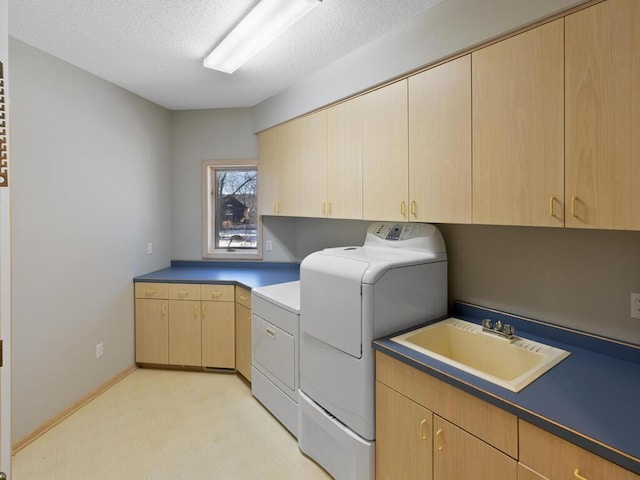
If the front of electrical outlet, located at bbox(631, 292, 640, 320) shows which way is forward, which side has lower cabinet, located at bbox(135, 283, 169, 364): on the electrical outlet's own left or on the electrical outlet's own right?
on the electrical outlet's own right

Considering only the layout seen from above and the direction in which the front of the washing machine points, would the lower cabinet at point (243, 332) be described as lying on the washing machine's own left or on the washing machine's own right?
on the washing machine's own right

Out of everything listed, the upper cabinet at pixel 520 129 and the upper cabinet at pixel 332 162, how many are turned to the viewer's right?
0

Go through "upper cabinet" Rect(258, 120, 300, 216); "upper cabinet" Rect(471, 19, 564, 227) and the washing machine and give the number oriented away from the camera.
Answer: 0

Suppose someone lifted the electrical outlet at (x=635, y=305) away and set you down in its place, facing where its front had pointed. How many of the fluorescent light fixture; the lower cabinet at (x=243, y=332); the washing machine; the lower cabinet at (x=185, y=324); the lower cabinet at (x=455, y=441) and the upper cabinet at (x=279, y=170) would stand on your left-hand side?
0

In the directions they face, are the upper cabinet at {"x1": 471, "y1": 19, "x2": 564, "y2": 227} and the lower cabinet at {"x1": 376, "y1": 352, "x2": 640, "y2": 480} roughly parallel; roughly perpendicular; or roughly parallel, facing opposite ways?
roughly parallel

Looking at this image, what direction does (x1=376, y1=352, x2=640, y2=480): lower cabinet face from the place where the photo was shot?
facing the viewer and to the left of the viewer

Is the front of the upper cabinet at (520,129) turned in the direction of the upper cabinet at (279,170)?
no

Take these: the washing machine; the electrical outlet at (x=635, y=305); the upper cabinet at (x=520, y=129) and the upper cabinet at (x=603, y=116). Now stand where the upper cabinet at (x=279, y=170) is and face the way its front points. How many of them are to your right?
0

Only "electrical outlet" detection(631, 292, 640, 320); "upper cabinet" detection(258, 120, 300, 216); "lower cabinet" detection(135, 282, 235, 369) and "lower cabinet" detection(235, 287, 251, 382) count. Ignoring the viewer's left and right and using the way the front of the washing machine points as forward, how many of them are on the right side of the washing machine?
3

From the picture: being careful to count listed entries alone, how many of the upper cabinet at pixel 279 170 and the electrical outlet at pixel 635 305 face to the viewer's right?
0

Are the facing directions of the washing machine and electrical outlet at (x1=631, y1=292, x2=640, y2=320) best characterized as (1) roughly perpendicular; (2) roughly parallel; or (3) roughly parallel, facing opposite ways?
roughly parallel

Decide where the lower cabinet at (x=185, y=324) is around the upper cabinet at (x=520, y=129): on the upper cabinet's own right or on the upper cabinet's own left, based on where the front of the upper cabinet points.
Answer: on the upper cabinet's own right

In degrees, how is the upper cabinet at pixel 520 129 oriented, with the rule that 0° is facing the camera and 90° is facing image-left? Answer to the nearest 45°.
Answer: approximately 45°

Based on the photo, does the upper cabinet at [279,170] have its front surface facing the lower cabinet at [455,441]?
no

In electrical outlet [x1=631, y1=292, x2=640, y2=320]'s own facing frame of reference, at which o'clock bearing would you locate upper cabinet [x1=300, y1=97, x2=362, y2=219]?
The upper cabinet is roughly at 3 o'clock from the electrical outlet.

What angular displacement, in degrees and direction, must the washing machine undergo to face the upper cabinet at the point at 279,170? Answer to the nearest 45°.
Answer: approximately 90° to its right

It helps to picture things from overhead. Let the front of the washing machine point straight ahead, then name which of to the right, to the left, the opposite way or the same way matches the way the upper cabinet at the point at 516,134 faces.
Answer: the same way
